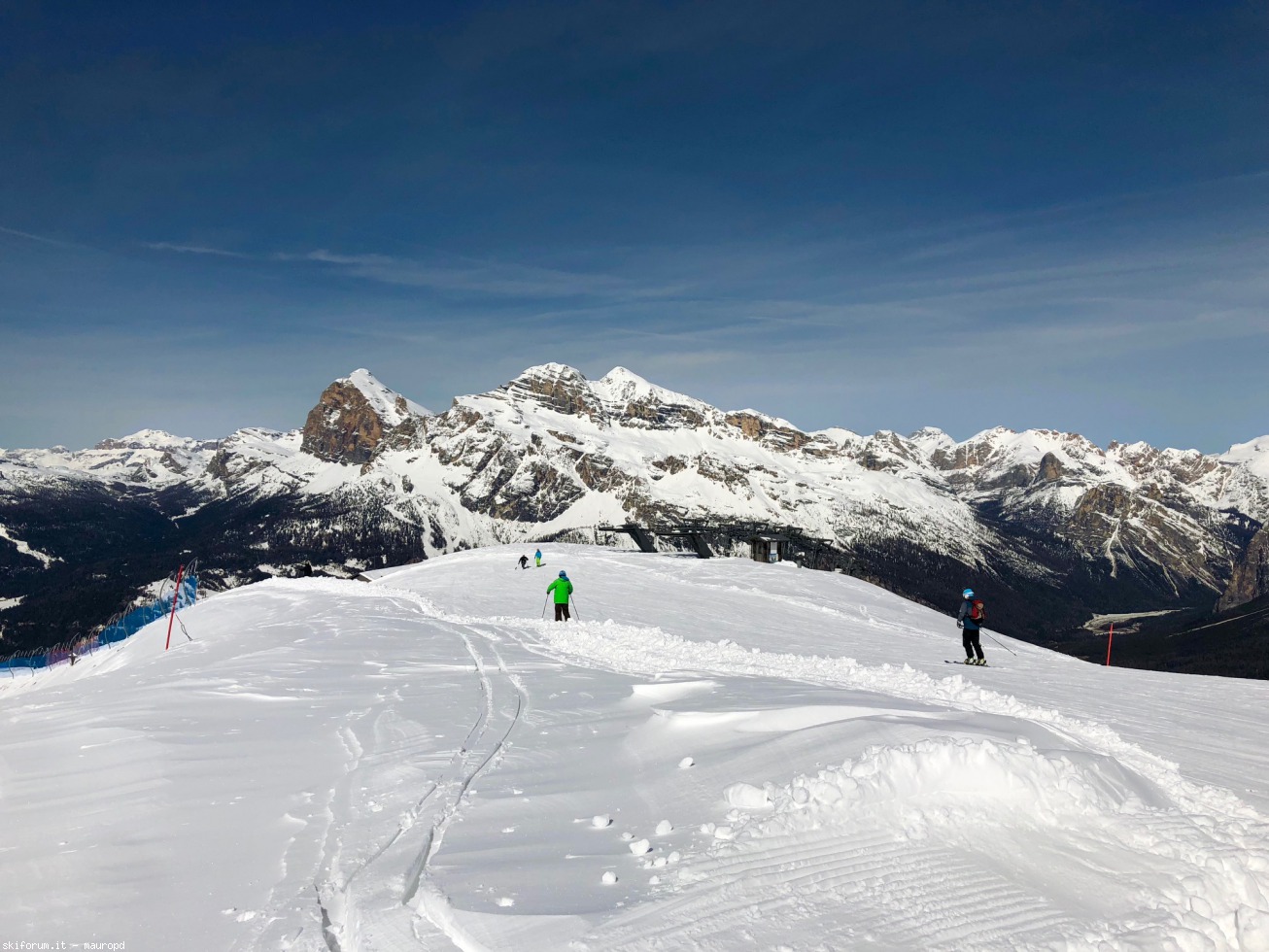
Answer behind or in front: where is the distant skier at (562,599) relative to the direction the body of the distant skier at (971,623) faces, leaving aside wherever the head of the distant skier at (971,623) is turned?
in front

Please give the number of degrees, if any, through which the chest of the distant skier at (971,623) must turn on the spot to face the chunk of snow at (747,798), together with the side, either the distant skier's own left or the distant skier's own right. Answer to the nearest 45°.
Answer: approximately 135° to the distant skier's own left

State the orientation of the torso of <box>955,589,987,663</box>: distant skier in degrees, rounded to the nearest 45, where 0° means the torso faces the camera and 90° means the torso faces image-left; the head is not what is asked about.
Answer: approximately 135°

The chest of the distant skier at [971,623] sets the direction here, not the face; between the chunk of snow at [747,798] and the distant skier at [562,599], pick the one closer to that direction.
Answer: the distant skier

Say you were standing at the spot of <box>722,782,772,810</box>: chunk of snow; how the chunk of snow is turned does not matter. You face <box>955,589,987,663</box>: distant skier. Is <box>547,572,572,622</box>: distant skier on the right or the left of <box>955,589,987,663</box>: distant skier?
left
